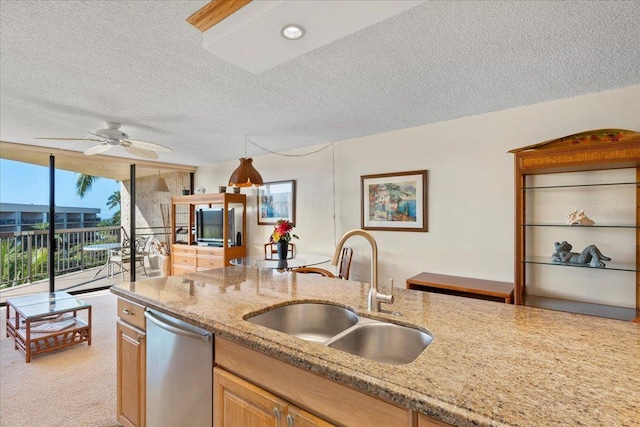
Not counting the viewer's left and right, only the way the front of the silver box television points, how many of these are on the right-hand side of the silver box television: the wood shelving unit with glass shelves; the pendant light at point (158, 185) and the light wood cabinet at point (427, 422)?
1

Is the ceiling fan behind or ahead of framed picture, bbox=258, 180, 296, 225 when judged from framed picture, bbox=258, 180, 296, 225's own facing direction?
ahead

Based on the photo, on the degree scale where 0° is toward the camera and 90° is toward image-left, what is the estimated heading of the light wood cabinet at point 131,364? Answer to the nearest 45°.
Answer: approximately 45°

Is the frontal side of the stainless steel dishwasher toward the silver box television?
no

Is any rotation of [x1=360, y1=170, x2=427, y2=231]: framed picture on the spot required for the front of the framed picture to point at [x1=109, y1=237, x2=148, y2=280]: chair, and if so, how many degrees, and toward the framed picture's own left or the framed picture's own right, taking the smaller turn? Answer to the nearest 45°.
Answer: approximately 45° to the framed picture's own right

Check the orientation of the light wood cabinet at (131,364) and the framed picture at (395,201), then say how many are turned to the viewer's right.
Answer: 0

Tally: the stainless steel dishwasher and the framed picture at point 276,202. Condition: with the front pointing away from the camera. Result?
0

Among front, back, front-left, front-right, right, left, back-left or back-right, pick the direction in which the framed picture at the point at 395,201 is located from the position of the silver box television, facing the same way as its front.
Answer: left

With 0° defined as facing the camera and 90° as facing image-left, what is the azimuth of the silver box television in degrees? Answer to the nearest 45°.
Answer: approximately 45°

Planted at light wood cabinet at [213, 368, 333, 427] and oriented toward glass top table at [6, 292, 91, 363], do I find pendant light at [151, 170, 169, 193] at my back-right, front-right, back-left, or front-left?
front-right

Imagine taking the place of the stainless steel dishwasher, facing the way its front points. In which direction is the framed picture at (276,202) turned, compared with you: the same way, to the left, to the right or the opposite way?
the same way

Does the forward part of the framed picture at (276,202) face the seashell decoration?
no

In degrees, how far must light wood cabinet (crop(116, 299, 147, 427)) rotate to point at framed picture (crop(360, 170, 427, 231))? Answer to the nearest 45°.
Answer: approximately 135° to its left

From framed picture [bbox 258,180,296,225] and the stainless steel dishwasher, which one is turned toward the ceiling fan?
the framed picture

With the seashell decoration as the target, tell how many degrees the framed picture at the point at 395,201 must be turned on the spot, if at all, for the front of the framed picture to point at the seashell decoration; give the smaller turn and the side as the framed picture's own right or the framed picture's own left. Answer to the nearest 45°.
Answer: approximately 90° to the framed picture's own left

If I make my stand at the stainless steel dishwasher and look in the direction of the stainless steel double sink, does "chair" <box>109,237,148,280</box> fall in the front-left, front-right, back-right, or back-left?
back-left

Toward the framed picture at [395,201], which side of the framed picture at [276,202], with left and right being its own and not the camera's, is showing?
left

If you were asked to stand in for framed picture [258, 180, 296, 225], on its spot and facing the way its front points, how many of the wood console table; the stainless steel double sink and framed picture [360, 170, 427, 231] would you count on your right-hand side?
0

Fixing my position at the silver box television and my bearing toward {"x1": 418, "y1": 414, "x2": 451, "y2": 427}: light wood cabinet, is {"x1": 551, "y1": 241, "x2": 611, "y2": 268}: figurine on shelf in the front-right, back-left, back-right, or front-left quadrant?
front-left

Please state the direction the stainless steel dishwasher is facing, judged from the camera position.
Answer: facing the viewer and to the left of the viewer

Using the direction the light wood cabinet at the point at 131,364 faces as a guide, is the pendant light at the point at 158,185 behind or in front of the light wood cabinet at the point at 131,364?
behind

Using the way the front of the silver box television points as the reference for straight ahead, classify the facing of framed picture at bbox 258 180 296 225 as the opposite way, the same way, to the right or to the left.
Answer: the same way
